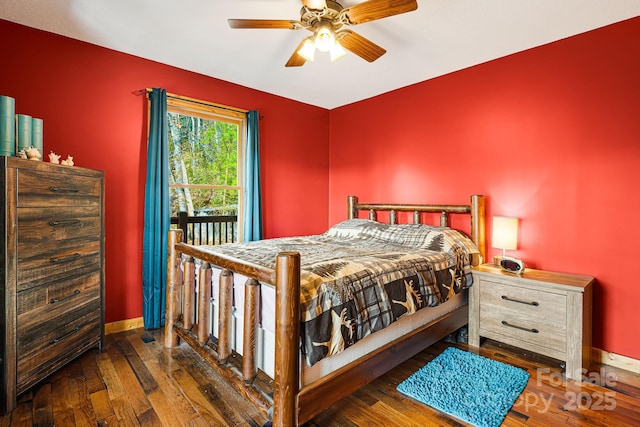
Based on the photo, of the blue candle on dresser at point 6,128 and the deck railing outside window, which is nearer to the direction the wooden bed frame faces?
the blue candle on dresser

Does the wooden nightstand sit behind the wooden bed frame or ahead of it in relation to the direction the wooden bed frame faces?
behind

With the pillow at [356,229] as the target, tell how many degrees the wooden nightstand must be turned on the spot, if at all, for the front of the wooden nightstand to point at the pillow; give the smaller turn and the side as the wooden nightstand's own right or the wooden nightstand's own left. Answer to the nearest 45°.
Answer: approximately 45° to the wooden nightstand's own right

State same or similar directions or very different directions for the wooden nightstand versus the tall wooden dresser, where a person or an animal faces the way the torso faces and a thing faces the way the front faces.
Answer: very different directions

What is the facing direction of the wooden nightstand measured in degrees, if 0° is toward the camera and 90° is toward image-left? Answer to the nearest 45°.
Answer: approximately 45°

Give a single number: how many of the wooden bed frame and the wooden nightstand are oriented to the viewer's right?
0

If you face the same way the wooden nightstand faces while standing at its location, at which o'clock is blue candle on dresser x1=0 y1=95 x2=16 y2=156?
The blue candle on dresser is roughly at 12 o'clock from the wooden nightstand.

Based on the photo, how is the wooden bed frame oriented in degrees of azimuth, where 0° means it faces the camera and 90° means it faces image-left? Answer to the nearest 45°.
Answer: approximately 45°

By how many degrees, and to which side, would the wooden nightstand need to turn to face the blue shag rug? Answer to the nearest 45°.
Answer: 0° — it already faces it
